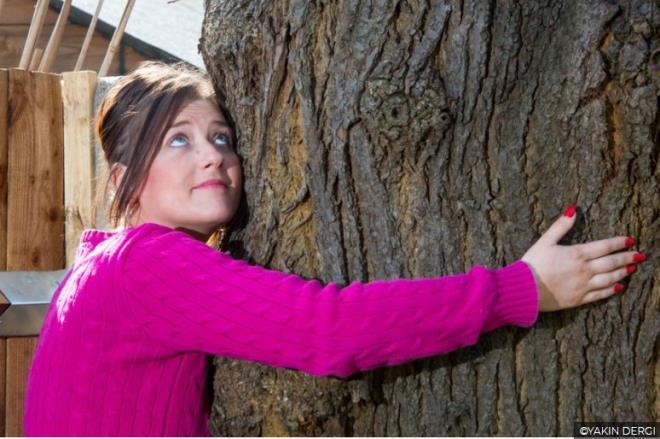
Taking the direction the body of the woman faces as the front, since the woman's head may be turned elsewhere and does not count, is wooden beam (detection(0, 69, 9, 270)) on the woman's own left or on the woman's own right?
on the woman's own left

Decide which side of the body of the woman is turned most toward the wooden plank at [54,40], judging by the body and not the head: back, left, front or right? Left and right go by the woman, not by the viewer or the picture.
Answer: left

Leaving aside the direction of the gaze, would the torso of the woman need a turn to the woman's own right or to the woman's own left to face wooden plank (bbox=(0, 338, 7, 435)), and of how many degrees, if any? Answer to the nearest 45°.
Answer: approximately 135° to the woman's own left

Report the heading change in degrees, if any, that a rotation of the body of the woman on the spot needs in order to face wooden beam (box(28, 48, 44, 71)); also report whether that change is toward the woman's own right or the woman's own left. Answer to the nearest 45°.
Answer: approximately 135° to the woman's own left

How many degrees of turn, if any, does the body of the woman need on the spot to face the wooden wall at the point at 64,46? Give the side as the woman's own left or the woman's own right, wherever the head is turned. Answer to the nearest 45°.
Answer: approximately 90° to the woman's own left

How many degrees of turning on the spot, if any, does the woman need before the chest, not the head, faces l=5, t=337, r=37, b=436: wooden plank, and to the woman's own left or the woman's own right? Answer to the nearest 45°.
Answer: approximately 135° to the woman's own left

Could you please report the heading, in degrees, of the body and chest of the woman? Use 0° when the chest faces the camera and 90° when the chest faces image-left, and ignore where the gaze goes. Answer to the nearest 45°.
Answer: approximately 270°

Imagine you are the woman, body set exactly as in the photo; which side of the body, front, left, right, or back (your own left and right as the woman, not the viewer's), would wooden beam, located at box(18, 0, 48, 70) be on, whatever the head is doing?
left
